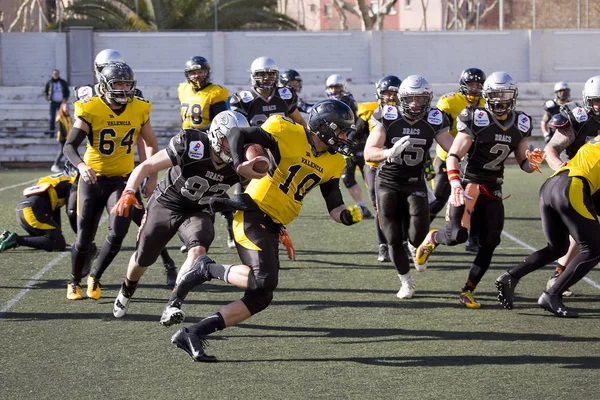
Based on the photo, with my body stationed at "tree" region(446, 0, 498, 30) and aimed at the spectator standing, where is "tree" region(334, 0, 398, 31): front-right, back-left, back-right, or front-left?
front-right

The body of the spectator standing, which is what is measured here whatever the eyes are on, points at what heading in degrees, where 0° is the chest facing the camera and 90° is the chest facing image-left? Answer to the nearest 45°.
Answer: approximately 0°

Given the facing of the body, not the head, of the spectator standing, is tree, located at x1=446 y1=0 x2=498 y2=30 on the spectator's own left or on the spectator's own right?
on the spectator's own left

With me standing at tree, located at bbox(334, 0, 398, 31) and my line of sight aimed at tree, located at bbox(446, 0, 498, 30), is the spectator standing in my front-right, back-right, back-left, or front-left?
back-right

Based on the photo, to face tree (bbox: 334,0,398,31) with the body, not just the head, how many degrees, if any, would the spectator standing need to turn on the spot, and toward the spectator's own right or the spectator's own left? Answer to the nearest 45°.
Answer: approximately 135° to the spectator's own left
